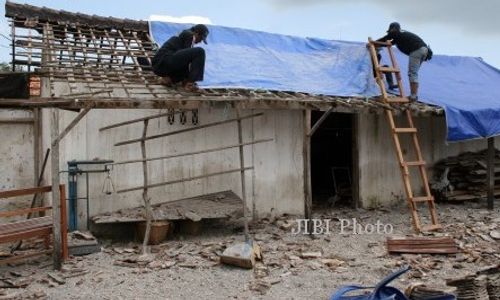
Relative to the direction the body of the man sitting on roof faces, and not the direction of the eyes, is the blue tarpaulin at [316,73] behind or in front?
in front

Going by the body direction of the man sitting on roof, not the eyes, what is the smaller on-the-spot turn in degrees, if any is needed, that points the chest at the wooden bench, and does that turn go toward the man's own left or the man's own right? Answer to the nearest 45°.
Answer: approximately 135° to the man's own right

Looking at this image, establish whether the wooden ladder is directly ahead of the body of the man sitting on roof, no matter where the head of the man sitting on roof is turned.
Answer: yes

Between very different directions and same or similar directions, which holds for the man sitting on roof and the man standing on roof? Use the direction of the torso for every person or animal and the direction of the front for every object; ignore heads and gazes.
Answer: very different directions

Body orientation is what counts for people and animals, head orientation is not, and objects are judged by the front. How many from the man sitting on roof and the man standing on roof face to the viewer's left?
1

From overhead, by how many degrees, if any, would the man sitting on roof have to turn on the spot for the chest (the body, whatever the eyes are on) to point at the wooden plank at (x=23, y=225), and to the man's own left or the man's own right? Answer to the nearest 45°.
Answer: approximately 135° to the man's own right

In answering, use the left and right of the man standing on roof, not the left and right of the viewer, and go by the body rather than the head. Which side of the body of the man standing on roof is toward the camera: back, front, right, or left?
left

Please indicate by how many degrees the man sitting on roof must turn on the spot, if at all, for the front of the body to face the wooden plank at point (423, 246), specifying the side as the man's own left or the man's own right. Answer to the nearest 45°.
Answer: approximately 45° to the man's own right

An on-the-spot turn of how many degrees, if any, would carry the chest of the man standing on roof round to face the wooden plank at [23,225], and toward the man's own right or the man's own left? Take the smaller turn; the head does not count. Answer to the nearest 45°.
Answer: approximately 45° to the man's own left

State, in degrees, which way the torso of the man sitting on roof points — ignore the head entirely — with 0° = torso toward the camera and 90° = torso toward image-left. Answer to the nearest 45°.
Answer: approximately 270°

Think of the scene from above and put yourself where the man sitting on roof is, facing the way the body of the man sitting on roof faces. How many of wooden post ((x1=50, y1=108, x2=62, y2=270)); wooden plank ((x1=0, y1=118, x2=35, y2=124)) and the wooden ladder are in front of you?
1
